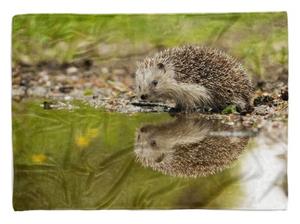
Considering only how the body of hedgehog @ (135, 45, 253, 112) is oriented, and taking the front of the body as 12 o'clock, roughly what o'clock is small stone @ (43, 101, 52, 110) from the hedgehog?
The small stone is roughly at 12 o'clock from the hedgehog.

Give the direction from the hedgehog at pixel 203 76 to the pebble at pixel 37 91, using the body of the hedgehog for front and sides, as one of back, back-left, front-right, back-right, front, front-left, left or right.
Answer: front

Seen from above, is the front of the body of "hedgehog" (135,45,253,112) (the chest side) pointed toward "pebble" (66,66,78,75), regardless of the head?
yes

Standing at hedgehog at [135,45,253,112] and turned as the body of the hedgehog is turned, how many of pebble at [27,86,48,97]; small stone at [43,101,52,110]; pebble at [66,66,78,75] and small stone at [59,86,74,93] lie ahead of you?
4

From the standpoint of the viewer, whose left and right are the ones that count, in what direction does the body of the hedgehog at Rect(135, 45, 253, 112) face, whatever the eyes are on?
facing to the left of the viewer
